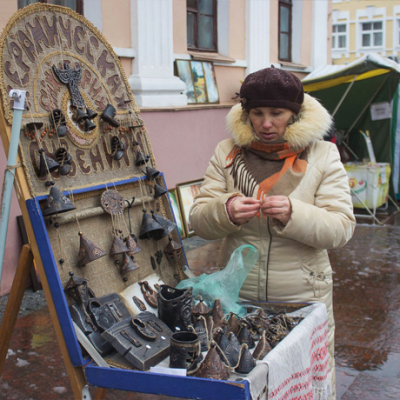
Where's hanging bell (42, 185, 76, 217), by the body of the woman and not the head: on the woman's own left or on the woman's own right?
on the woman's own right

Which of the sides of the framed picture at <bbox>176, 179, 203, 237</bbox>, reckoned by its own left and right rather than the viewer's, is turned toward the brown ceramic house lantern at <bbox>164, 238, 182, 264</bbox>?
front

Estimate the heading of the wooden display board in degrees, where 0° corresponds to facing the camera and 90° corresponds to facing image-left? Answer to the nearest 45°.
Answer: approximately 315°

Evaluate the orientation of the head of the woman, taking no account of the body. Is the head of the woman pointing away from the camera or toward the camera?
toward the camera

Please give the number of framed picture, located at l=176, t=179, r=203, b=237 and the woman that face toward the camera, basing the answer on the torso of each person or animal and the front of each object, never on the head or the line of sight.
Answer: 2

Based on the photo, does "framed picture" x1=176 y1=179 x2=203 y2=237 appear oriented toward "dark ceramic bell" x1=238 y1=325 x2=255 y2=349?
yes

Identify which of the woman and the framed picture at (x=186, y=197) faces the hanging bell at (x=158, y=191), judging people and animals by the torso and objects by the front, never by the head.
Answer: the framed picture

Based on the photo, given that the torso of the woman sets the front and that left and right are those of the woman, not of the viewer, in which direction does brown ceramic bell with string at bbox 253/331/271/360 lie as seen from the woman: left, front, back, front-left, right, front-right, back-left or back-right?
front

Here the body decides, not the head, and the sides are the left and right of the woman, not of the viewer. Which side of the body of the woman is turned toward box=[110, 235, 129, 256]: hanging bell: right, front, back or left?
right

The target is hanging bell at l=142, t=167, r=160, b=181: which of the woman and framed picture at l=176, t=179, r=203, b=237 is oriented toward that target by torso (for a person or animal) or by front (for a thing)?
the framed picture

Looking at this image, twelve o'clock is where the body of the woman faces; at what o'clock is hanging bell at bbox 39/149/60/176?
The hanging bell is roughly at 2 o'clock from the woman.

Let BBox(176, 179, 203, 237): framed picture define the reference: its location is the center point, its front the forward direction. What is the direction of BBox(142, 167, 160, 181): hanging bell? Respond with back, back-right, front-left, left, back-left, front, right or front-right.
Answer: front

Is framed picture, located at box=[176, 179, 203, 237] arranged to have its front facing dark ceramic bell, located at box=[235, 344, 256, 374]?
yes

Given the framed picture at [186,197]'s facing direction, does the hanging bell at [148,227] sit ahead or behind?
ahead

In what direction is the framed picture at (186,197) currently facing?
toward the camera

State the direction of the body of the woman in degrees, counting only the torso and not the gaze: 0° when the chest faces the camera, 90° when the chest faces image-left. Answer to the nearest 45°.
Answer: approximately 0°
